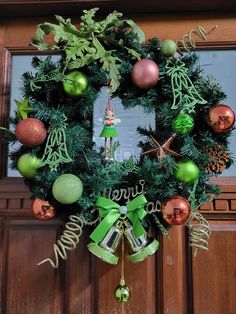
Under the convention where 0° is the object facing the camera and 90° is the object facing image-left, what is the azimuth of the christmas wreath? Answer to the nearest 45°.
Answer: approximately 0°
